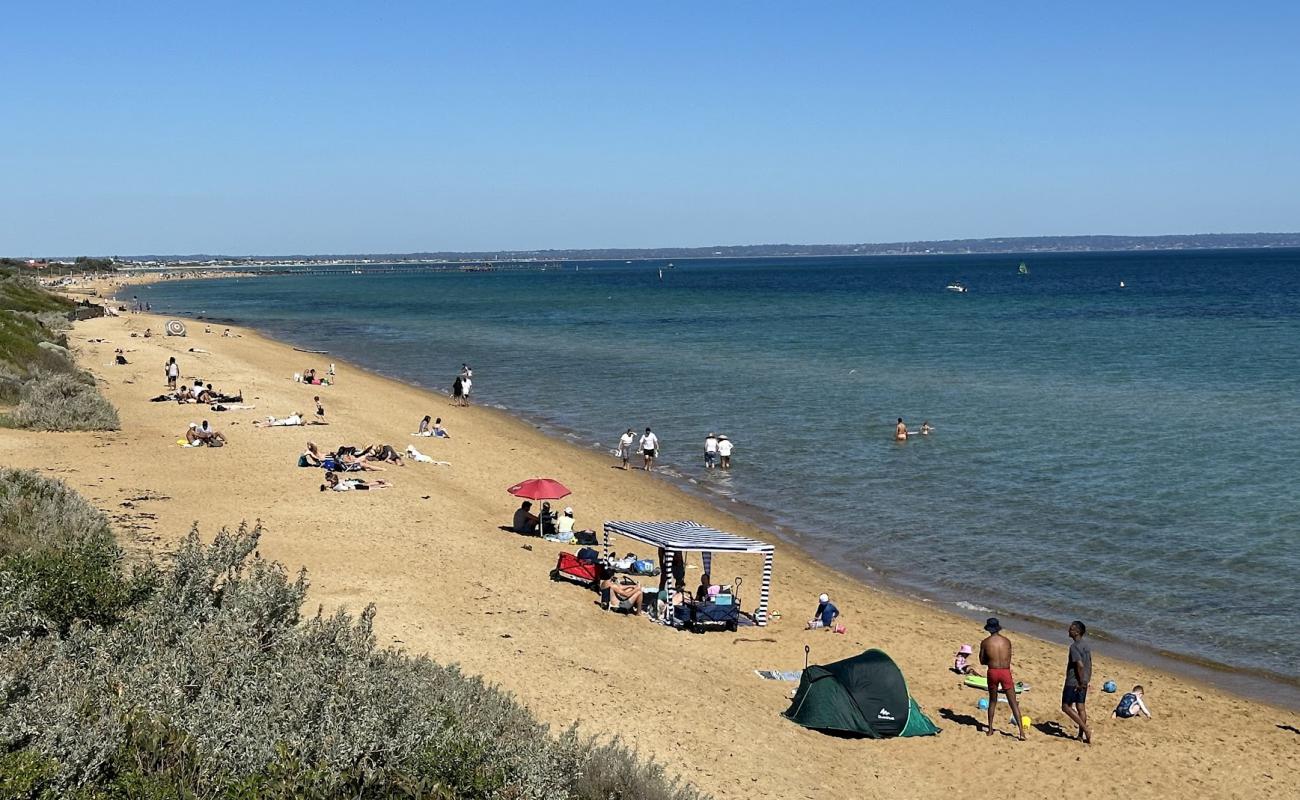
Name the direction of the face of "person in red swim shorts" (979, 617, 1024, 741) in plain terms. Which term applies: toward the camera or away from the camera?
away from the camera

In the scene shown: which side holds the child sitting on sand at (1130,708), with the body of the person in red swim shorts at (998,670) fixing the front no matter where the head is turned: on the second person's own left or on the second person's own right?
on the second person's own right

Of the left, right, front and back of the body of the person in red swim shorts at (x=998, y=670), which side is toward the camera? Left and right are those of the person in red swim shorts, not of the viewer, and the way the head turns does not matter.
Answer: back

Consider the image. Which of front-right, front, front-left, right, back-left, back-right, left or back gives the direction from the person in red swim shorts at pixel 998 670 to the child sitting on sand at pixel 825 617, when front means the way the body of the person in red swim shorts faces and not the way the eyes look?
front-left

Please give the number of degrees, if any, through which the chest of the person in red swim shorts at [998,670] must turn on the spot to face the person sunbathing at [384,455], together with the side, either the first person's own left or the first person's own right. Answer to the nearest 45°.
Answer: approximately 45° to the first person's own left
